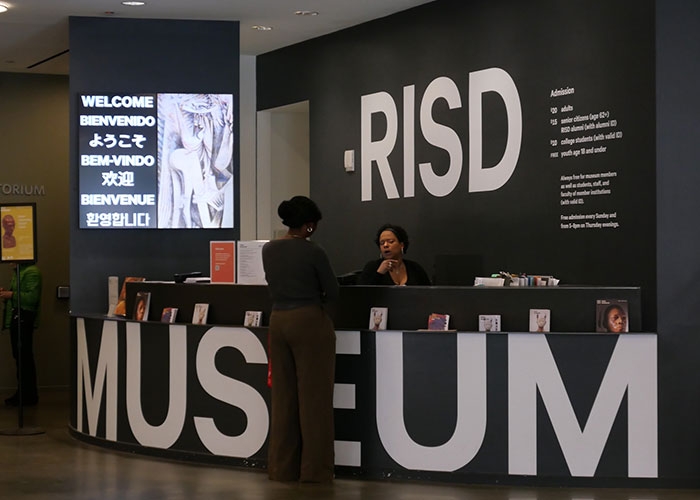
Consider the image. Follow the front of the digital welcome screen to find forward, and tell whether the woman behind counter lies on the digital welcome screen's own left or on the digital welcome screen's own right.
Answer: on the digital welcome screen's own left

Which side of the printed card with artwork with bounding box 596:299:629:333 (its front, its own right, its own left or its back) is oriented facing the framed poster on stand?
right

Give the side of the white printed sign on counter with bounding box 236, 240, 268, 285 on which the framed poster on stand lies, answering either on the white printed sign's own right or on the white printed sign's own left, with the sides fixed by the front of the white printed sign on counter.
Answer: on the white printed sign's own right

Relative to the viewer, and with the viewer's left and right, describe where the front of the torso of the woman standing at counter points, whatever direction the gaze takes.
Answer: facing away from the viewer and to the right of the viewer

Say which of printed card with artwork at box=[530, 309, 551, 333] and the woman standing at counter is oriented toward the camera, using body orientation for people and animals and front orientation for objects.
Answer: the printed card with artwork

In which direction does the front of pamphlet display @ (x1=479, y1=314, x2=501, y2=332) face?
toward the camera

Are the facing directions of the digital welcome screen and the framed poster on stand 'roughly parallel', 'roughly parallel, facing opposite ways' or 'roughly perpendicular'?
roughly parallel

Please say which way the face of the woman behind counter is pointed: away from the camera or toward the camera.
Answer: toward the camera

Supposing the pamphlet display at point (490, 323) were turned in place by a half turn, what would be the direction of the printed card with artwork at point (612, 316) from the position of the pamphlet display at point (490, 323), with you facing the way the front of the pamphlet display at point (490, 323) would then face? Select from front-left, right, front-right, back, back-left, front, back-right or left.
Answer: right

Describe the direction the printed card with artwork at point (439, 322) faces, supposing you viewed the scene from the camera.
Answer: facing the viewer

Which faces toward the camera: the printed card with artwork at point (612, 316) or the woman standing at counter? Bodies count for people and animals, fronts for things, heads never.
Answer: the printed card with artwork

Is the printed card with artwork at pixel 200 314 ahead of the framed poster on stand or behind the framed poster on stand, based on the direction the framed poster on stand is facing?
ahead

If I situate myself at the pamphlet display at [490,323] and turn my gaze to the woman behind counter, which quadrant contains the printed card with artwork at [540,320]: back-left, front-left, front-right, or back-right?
back-right

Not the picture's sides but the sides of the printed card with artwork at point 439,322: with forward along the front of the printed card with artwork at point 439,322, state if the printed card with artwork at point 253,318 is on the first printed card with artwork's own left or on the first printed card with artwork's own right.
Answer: on the first printed card with artwork's own right

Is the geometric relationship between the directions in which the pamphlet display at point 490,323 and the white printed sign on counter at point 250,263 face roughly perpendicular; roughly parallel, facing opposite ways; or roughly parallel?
roughly parallel
